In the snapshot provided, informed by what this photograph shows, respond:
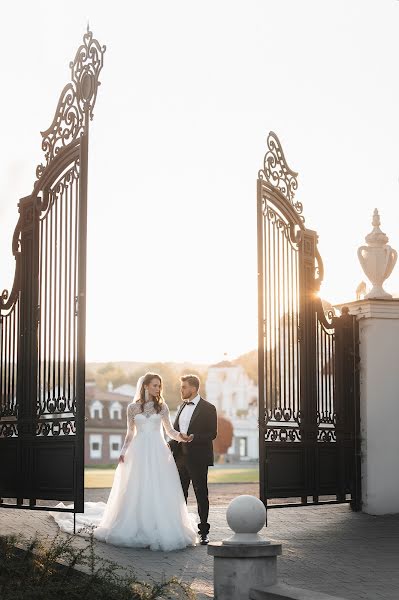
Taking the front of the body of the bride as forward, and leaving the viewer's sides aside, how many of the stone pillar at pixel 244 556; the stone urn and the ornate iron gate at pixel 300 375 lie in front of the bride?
1

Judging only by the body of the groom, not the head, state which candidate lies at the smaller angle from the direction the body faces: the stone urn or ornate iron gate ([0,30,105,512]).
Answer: the ornate iron gate

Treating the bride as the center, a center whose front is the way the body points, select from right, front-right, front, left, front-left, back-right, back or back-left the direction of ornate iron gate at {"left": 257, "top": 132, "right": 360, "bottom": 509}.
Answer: back-left

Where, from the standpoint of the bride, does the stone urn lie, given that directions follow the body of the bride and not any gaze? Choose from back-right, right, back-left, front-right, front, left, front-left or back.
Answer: back-left

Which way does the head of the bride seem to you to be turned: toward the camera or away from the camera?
toward the camera

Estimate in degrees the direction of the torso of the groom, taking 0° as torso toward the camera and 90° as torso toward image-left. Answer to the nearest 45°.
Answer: approximately 45°

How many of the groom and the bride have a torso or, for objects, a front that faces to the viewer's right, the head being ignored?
0

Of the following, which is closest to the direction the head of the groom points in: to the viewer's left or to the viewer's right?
to the viewer's left

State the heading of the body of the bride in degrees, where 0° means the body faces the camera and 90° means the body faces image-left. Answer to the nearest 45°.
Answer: approximately 0°

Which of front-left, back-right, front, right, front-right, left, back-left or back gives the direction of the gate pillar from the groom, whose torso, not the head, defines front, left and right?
back

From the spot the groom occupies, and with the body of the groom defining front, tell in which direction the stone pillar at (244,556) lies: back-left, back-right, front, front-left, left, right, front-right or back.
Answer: front-left

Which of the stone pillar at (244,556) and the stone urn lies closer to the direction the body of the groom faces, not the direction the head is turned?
the stone pillar
